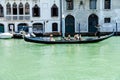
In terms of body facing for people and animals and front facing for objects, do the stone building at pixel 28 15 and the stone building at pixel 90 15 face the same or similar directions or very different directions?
same or similar directions

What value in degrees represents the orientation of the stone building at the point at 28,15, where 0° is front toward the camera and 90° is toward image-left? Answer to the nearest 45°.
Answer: approximately 0°

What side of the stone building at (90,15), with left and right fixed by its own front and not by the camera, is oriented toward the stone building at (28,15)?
right

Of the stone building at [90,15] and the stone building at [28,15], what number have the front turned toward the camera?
2

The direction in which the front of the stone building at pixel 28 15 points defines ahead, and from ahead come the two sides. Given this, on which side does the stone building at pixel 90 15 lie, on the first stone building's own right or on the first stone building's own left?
on the first stone building's own left

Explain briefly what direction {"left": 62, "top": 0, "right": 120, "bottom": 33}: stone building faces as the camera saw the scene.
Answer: facing the viewer
